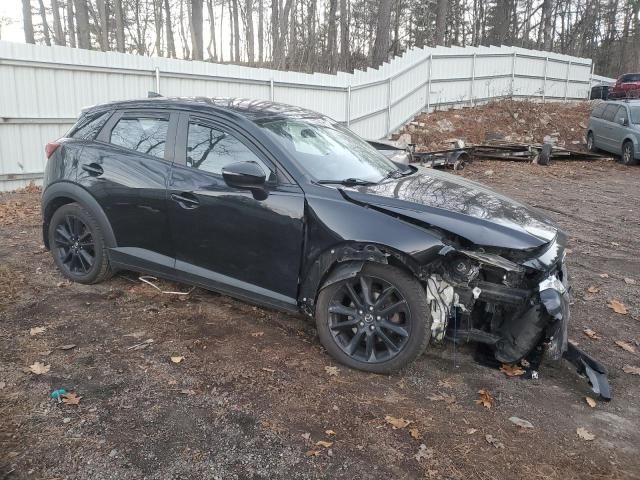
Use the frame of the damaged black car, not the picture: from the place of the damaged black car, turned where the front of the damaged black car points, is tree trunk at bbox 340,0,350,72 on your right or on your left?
on your left

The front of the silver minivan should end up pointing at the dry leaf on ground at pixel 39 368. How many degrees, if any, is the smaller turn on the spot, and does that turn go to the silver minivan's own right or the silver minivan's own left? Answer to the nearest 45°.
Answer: approximately 45° to the silver minivan's own right

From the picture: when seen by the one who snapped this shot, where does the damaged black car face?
facing the viewer and to the right of the viewer

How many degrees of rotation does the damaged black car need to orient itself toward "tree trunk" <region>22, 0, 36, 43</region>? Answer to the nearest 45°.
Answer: approximately 180°

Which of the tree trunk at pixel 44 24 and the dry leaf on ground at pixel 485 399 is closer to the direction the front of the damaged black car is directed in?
the dry leaf on ground

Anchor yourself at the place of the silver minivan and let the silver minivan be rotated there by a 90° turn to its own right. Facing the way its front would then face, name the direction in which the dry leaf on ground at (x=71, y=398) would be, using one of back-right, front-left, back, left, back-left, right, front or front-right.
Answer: front-left

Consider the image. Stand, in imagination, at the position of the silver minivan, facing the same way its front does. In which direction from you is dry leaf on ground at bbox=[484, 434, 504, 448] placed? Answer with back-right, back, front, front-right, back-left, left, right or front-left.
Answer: front-right

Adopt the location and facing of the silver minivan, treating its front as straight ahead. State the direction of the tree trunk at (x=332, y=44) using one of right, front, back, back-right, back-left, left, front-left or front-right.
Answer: back

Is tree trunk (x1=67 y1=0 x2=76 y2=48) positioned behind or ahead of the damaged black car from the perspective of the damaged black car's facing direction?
behind

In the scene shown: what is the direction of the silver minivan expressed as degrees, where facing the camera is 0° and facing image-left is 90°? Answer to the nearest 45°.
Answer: approximately 315°

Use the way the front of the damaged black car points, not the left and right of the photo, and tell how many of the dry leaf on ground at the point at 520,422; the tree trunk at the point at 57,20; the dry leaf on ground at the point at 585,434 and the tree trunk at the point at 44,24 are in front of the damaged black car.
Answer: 2

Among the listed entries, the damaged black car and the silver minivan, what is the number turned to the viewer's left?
0

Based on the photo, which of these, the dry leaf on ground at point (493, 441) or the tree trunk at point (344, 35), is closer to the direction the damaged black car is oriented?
the dry leaf on ground
